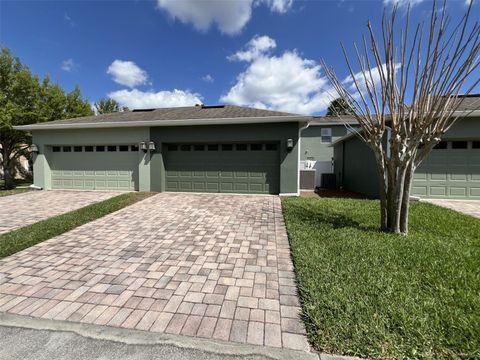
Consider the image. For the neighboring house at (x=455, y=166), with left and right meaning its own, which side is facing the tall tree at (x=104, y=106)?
right

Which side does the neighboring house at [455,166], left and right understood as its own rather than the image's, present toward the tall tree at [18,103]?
right

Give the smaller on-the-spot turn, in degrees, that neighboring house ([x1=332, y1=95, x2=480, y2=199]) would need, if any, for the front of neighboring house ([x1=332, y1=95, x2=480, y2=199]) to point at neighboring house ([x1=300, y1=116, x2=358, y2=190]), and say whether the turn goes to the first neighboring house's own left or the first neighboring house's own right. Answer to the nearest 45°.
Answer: approximately 135° to the first neighboring house's own right

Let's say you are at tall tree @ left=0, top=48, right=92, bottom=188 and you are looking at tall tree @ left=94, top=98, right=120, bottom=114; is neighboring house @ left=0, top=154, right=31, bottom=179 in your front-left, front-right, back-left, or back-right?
front-left

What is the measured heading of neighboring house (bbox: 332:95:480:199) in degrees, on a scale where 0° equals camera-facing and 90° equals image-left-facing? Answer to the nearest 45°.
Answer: approximately 0°

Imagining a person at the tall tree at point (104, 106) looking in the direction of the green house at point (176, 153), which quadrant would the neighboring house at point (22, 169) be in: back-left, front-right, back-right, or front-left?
front-right
